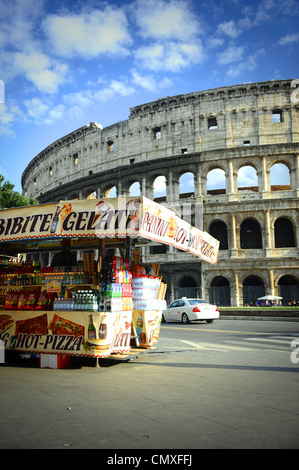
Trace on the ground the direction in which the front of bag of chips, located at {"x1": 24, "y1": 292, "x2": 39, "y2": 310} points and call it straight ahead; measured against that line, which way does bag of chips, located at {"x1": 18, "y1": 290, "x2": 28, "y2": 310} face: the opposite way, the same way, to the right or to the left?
the same way

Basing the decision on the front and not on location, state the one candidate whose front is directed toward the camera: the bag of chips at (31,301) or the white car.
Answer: the bag of chips

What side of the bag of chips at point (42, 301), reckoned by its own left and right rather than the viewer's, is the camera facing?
front

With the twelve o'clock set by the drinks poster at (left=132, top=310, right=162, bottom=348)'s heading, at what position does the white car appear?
The white car is roughly at 8 o'clock from the drinks poster.

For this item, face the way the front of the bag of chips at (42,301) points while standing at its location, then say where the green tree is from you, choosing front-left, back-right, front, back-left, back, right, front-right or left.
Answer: back

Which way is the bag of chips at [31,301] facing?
toward the camera

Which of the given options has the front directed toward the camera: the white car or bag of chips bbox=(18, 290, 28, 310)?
the bag of chips

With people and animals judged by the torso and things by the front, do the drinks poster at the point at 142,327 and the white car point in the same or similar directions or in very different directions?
very different directions

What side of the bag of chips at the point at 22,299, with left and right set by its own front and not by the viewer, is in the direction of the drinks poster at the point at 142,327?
left

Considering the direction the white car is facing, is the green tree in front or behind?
in front

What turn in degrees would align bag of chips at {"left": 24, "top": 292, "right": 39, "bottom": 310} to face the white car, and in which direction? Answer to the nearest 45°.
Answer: approximately 135° to its left

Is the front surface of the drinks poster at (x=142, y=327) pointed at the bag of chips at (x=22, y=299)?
no

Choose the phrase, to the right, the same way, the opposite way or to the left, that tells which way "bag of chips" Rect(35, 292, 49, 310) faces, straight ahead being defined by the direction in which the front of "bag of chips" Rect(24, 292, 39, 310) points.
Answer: the same way

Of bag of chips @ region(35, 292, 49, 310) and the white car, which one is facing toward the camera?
the bag of chips

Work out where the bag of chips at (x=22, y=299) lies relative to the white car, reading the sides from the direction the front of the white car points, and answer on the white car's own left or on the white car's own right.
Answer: on the white car's own left

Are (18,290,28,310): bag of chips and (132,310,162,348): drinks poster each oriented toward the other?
no
